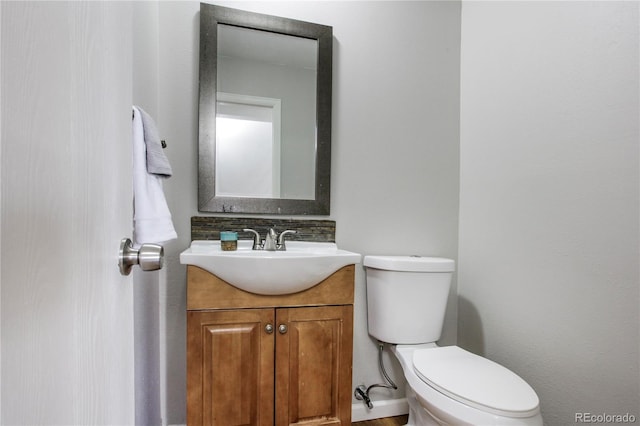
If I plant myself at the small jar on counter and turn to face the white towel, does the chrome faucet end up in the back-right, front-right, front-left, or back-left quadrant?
back-left

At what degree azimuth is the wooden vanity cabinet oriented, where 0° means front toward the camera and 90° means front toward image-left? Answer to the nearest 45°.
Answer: approximately 0°

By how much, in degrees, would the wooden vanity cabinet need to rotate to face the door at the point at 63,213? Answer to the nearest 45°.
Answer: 0° — it already faces it

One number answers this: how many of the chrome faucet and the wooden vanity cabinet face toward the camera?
2

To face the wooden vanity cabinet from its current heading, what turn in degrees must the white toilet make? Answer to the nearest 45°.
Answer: approximately 90° to its right
